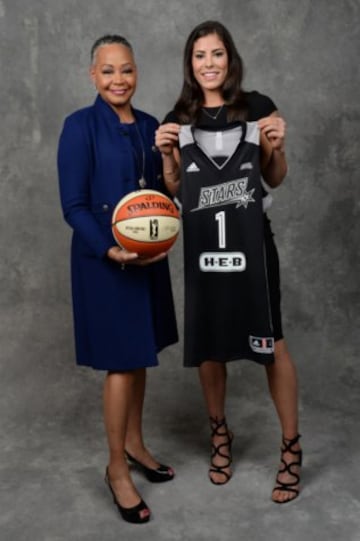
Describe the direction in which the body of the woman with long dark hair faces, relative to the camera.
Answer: toward the camera

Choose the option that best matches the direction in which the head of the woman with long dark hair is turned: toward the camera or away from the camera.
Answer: toward the camera
